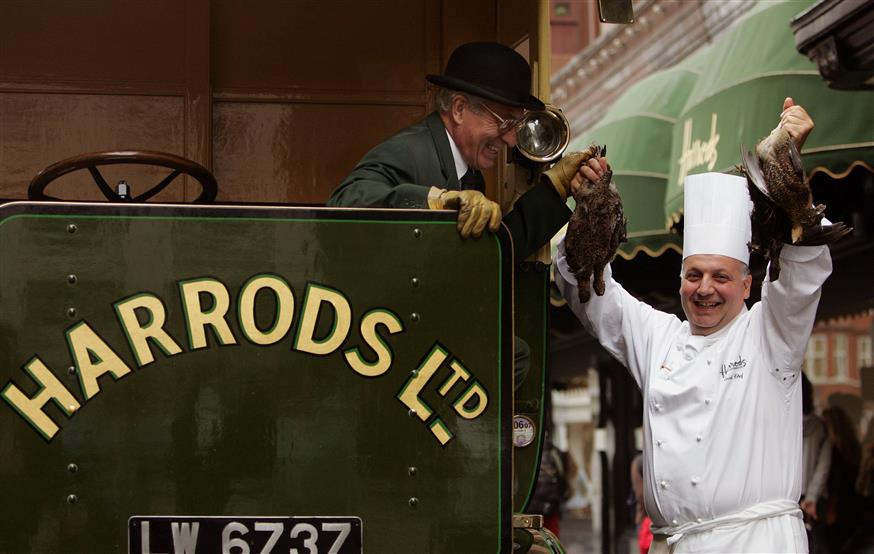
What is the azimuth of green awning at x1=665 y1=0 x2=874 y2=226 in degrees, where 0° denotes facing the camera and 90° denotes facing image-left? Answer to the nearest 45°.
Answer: approximately 45°

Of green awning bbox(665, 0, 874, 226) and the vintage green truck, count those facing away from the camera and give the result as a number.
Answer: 0

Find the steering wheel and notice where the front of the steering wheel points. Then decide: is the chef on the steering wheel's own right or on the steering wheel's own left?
on the steering wheel's own right

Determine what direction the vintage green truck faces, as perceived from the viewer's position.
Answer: facing the viewer

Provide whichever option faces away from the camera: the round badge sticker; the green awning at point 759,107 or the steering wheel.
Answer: the steering wheel
